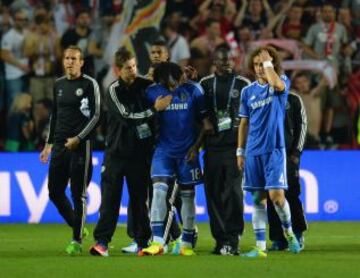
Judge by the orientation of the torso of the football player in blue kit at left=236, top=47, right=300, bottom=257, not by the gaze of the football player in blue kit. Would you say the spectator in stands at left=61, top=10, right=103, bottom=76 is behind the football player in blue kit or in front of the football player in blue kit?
behind

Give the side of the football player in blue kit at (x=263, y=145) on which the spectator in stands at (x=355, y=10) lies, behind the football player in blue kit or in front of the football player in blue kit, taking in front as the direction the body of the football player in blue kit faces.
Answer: behind

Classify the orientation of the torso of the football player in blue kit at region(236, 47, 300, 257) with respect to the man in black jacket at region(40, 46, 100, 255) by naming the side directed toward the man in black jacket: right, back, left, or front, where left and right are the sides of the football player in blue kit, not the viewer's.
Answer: right

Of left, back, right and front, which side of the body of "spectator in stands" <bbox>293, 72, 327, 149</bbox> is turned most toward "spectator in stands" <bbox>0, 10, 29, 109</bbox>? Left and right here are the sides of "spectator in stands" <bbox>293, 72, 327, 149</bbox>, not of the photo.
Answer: right

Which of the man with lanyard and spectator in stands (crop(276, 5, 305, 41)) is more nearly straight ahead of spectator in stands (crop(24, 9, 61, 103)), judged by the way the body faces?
the man with lanyard

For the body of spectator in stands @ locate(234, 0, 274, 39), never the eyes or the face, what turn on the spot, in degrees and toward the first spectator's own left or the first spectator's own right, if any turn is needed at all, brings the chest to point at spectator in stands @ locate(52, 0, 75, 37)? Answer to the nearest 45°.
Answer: approximately 90° to the first spectator's own right

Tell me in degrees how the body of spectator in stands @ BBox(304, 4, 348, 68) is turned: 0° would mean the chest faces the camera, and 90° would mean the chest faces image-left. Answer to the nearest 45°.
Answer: approximately 0°

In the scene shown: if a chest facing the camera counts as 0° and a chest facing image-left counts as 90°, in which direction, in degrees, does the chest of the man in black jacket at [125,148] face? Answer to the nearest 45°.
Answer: approximately 315°
